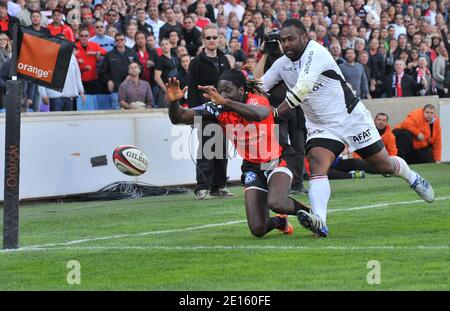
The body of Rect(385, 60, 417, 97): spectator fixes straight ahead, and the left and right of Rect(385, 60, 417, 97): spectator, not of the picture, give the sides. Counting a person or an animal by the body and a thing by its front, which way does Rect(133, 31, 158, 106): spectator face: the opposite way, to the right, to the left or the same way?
the same way

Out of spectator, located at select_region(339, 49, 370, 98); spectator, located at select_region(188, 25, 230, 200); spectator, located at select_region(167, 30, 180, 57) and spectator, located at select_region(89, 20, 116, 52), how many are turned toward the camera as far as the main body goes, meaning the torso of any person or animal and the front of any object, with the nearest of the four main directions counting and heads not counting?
4

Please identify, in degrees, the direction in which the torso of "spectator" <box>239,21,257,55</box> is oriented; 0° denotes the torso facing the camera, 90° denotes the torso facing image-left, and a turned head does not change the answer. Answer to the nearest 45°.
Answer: approximately 0°

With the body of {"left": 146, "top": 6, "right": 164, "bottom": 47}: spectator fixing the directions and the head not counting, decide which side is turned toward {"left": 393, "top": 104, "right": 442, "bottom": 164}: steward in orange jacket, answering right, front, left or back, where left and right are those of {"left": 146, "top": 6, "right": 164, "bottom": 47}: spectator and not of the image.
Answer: front

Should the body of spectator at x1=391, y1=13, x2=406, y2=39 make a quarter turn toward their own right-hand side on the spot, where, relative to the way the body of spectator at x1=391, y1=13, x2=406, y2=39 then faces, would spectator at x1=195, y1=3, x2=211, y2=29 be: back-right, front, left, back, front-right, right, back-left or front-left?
front-left

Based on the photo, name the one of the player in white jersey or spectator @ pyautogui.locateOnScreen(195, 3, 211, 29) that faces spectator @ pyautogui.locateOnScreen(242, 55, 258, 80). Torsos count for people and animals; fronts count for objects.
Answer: spectator @ pyautogui.locateOnScreen(195, 3, 211, 29)

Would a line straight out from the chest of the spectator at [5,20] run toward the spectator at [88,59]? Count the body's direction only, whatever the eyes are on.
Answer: no

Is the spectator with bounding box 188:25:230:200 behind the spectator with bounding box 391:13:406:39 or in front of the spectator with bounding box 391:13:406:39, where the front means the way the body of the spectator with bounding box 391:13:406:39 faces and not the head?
in front

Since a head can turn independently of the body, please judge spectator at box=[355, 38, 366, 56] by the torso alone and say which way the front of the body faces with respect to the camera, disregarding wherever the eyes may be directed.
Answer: toward the camera

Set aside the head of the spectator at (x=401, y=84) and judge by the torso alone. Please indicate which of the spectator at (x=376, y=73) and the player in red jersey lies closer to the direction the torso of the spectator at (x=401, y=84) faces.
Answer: the player in red jersey

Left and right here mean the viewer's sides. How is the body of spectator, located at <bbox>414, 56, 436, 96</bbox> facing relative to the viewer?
facing the viewer

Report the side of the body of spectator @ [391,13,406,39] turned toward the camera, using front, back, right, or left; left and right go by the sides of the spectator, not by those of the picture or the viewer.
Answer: front
